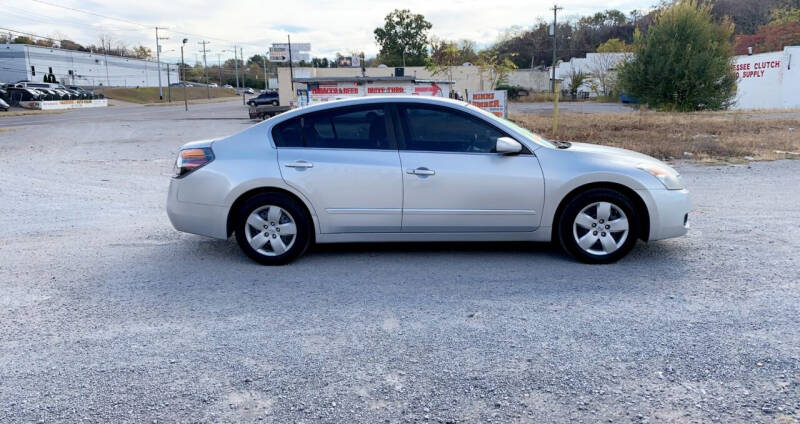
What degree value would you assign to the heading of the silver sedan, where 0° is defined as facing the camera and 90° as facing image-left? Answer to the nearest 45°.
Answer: approximately 270°

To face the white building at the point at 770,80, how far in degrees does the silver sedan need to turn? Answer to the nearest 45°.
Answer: approximately 45° to its left

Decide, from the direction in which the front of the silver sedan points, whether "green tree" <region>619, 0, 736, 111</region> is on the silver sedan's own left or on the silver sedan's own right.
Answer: on the silver sedan's own left
